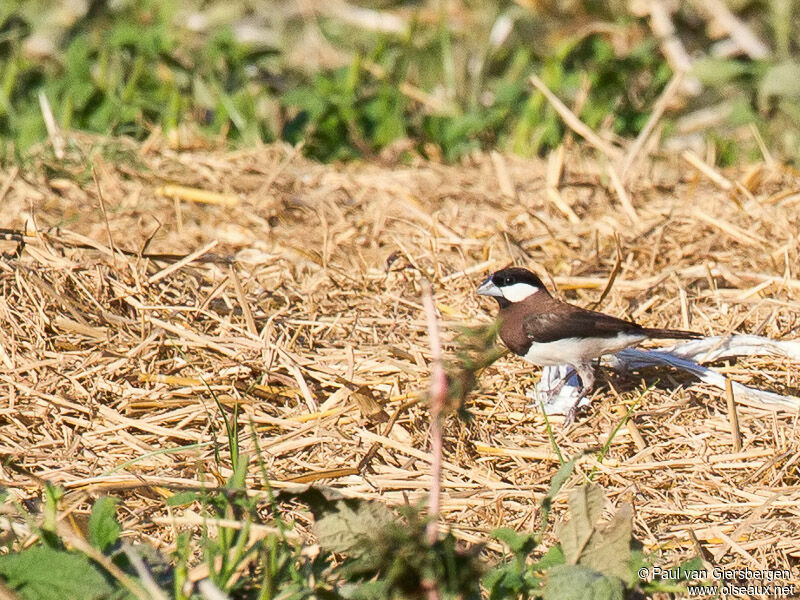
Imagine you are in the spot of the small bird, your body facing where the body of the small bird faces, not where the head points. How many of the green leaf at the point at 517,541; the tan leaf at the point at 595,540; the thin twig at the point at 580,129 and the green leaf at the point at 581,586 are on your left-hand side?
3

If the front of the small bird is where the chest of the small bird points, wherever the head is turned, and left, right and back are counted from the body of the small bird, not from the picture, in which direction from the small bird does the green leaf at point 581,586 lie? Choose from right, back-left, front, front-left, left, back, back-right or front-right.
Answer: left

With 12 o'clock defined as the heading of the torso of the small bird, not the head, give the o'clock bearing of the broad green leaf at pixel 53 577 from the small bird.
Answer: The broad green leaf is roughly at 10 o'clock from the small bird.

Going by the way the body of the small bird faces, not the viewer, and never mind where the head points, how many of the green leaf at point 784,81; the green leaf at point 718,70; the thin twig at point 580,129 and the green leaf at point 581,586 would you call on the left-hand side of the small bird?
1

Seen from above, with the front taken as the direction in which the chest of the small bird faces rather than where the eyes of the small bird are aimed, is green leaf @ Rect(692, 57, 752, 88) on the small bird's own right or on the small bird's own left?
on the small bird's own right

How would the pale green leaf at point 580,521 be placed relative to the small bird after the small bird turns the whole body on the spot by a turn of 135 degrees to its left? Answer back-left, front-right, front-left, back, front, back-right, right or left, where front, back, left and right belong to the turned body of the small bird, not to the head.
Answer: front-right

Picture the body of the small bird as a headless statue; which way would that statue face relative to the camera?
to the viewer's left

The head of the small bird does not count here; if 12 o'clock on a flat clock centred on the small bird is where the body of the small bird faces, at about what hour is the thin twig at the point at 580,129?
The thin twig is roughly at 3 o'clock from the small bird.

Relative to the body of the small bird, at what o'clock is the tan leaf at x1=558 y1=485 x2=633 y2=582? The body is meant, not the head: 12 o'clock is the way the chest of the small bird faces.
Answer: The tan leaf is roughly at 9 o'clock from the small bird.

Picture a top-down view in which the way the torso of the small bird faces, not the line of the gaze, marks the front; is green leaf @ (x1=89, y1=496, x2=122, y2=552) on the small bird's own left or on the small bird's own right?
on the small bird's own left

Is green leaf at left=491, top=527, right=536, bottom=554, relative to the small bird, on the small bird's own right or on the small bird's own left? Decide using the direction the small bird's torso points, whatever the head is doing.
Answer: on the small bird's own left
